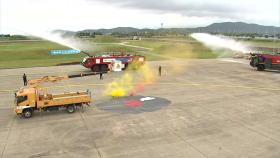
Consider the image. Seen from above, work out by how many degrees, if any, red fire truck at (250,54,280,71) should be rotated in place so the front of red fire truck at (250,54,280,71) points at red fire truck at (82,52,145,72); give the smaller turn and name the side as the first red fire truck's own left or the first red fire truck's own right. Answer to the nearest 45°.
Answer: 0° — it already faces it

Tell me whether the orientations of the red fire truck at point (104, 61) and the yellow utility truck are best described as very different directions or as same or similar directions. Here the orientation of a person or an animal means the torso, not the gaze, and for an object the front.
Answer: same or similar directions

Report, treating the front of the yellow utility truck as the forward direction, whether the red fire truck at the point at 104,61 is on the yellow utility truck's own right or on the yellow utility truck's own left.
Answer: on the yellow utility truck's own right

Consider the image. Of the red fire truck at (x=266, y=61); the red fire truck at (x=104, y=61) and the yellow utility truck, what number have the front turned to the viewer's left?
3

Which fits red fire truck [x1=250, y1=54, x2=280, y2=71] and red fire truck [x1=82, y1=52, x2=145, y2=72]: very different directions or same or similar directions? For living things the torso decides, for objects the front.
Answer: same or similar directions

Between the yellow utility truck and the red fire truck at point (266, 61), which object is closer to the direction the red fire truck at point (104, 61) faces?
the yellow utility truck

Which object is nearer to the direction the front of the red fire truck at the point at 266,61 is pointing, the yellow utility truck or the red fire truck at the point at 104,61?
the red fire truck

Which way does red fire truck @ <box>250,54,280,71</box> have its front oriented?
to the viewer's left

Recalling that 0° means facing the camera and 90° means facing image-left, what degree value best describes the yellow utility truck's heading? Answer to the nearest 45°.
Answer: approximately 90°

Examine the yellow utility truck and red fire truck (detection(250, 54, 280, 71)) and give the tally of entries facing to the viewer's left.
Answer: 2

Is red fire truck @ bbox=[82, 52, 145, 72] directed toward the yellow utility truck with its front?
no

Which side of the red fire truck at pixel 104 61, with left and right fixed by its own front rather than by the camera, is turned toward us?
left

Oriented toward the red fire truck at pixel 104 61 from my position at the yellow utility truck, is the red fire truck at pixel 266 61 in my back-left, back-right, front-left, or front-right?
front-right

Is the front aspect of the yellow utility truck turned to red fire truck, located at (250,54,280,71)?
no
